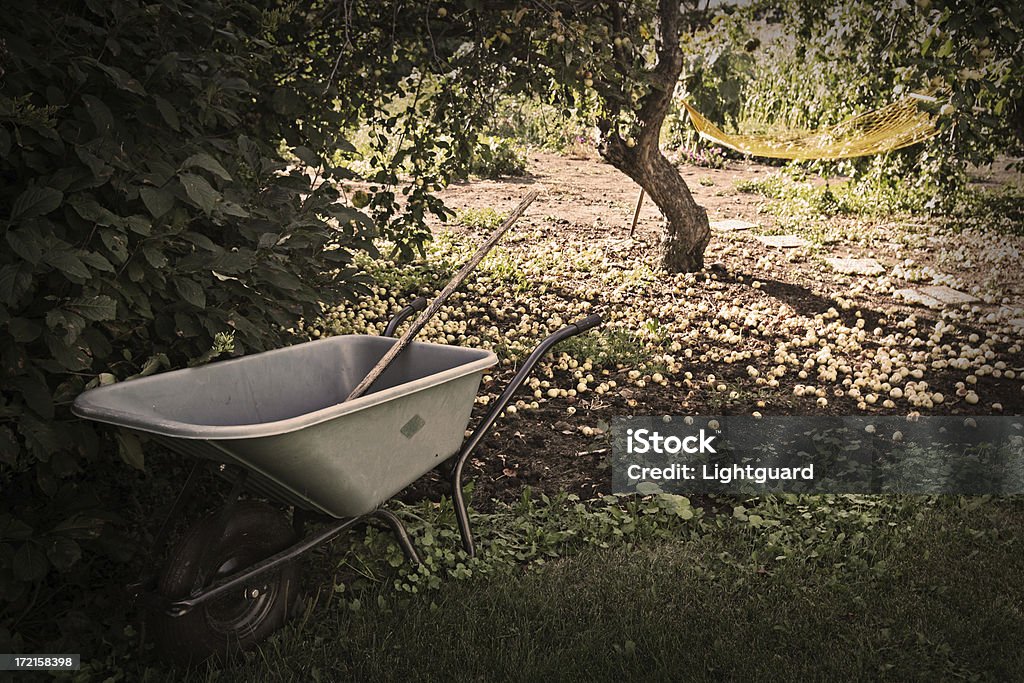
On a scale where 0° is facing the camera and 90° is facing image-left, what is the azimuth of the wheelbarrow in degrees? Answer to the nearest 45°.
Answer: approximately 45°

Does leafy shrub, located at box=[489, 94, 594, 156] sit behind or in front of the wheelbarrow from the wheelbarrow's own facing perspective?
behind

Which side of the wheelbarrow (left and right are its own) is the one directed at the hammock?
back

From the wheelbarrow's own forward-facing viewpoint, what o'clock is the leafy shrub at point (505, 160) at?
The leafy shrub is roughly at 5 o'clock from the wheelbarrow.
